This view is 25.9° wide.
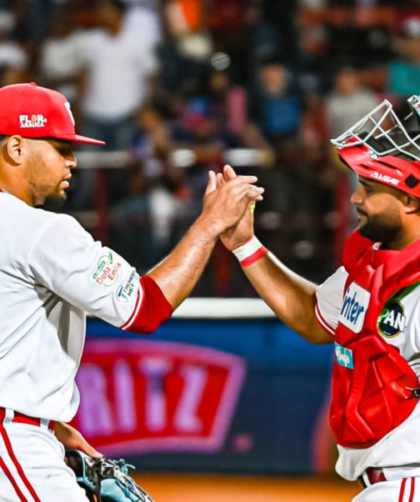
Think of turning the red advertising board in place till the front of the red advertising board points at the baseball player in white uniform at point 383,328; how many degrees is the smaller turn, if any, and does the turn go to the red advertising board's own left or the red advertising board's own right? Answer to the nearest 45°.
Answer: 0° — it already faces them

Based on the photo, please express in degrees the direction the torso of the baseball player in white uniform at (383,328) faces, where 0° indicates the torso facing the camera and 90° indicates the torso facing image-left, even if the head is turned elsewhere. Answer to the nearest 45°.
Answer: approximately 45°

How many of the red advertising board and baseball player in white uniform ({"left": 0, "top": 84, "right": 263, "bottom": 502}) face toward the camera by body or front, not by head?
1

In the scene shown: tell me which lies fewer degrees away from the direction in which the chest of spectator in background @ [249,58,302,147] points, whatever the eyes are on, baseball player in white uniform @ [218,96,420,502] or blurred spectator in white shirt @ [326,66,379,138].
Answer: the baseball player in white uniform

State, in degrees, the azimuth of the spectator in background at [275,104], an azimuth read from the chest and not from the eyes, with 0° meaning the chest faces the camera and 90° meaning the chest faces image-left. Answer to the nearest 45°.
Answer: approximately 0°

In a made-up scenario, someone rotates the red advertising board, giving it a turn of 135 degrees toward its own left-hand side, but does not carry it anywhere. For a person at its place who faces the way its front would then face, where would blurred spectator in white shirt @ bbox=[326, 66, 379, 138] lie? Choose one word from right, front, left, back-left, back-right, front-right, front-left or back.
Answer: front

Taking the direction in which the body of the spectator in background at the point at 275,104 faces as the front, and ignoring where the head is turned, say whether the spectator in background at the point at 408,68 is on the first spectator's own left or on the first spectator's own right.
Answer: on the first spectator's own left

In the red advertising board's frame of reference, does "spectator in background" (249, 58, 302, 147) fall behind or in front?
behind

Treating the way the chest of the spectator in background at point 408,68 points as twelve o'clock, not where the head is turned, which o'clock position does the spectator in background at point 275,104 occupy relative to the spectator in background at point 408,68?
the spectator in background at point 275,104 is roughly at 2 o'clock from the spectator in background at point 408,68.

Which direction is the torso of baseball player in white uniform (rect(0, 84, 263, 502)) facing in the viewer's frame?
to the viewer's right

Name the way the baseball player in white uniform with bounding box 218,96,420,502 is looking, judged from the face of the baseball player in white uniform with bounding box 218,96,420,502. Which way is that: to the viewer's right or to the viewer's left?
to the viewer's left

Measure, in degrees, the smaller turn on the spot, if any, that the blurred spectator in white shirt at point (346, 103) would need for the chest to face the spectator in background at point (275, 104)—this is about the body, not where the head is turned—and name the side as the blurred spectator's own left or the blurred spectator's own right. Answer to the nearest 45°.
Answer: approximately 90° to the blurred spectator's own right

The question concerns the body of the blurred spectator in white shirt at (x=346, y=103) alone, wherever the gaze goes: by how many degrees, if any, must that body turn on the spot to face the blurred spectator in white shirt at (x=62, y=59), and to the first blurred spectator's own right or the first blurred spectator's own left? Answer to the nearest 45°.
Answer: approximately 90° to the first blurred spectator's own right
